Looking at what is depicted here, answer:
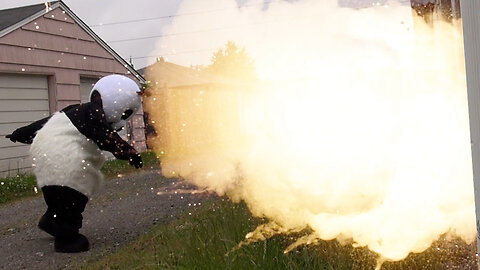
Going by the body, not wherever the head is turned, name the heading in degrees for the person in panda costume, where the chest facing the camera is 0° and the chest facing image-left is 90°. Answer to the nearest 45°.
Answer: approximately 270°

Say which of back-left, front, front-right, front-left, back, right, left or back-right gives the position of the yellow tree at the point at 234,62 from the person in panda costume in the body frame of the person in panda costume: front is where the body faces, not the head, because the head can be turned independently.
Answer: front-left

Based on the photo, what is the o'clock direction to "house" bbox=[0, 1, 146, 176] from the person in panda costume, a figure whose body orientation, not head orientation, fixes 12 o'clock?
The house is roughly at 9 o'clock from the person in panda costume.

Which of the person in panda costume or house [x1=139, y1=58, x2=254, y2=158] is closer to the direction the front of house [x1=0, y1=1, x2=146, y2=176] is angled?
the person in panda costume

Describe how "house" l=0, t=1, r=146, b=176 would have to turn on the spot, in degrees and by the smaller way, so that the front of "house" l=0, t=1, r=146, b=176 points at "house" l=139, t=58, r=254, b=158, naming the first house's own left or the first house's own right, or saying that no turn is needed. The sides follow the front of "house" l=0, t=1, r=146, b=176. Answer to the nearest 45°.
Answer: approximately 90° to the first house's own left

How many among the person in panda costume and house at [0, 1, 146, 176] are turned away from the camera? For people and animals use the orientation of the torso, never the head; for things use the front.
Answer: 0

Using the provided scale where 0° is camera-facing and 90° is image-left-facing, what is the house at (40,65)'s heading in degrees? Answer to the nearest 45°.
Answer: approximately 315°

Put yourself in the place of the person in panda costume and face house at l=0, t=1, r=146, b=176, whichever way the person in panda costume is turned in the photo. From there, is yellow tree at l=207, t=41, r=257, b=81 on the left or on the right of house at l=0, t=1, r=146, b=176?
right

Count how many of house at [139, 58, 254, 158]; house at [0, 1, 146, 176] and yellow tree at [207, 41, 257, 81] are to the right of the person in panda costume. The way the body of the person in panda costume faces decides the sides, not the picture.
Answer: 0

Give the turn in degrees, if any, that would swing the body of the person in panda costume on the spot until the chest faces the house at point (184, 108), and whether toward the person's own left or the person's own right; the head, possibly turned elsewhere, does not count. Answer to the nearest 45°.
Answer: approximately 90° to the person's own left

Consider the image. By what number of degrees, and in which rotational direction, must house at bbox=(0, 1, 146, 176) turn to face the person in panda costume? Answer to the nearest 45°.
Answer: approximately 45° to its right

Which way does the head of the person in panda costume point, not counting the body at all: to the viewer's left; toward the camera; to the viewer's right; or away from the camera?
to the viewer's right
